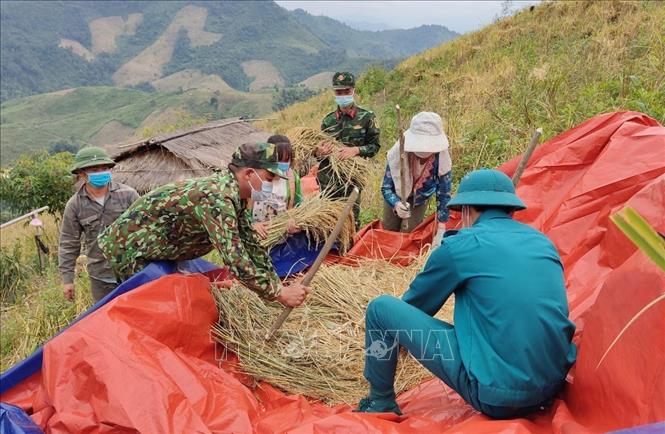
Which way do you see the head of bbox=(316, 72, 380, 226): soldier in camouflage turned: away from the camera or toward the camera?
toward the camera

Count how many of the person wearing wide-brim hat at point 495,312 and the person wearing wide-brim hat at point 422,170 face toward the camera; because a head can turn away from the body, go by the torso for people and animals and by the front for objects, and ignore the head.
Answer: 1

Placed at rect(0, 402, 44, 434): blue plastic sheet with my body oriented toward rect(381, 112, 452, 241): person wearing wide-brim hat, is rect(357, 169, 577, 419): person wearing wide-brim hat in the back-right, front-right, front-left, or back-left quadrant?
front-right

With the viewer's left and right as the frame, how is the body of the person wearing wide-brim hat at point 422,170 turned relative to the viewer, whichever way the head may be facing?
facing the viewer

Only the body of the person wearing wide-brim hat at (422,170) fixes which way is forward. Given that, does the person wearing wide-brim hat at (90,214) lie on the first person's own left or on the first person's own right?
on the first person's own right

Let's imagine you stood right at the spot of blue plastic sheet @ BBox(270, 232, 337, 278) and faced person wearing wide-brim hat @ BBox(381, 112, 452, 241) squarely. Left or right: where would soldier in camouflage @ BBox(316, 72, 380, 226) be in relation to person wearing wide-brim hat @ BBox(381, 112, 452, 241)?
left

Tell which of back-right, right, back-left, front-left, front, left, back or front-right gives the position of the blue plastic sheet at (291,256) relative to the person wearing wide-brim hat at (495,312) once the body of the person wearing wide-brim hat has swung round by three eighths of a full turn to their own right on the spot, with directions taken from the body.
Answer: back-left

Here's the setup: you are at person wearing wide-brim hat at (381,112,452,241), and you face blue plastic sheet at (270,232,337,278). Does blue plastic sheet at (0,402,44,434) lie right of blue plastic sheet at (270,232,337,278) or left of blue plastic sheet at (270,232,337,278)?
left

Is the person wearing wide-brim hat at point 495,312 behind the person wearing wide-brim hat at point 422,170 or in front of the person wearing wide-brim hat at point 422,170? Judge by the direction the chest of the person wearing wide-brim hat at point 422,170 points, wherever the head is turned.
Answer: in front

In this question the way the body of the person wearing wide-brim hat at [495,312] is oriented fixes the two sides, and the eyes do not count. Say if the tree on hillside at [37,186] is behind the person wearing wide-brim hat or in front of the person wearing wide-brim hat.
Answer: in front

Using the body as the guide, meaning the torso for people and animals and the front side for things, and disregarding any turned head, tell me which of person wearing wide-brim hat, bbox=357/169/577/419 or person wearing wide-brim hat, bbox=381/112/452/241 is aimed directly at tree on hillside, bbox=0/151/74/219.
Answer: person wearing wide-brim hat, bbox=357/169/577/419

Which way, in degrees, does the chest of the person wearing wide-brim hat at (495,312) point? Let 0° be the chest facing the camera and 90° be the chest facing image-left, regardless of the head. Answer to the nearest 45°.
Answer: approximately 135°

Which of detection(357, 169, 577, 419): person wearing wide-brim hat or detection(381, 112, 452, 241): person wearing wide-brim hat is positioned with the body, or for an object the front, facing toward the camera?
detection(381, 112, 452, 241): person wearing wide-brim hat

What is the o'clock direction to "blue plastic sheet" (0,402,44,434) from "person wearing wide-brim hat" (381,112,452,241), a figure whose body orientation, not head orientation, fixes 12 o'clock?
The blue plastic sheet is roughly at 1 o'clock from the person wearing wide-brim hat.
